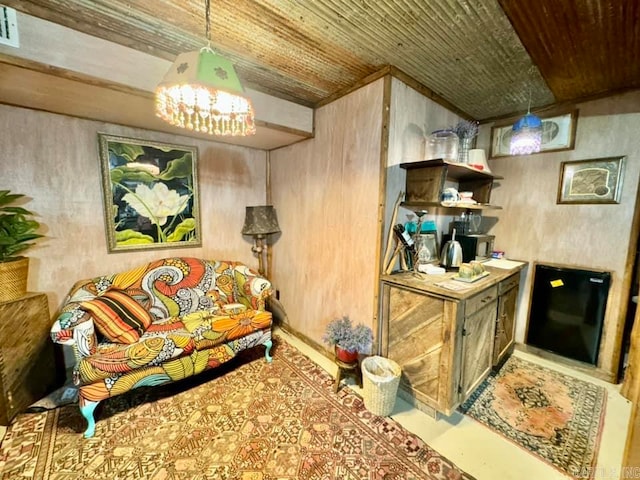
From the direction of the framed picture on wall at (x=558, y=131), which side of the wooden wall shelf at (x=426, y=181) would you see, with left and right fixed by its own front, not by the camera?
left

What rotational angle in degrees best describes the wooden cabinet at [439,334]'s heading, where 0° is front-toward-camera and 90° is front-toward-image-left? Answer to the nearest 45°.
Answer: approximately 315°

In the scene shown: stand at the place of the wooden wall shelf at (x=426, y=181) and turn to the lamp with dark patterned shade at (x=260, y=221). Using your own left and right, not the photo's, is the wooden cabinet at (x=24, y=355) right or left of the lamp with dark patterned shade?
left

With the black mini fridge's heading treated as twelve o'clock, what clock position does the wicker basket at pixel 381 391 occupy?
The wicker basket is roughly at 1 o'clock from the black mini fridge.

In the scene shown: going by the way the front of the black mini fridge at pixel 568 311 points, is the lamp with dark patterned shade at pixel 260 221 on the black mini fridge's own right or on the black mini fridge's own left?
on the black mini fridge's own right

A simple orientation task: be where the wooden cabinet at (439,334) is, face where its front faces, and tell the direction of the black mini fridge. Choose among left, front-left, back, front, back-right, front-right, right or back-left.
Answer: left

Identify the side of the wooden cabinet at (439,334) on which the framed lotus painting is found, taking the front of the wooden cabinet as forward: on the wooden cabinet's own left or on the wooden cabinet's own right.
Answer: on the wooden cabinet's own right

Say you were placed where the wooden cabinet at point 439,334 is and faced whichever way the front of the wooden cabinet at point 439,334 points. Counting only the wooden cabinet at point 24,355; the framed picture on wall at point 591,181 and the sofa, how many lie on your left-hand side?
1

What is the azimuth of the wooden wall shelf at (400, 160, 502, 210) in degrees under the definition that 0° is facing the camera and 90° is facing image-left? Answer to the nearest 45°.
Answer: approximately 315°

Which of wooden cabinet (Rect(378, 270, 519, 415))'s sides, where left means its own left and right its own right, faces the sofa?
right

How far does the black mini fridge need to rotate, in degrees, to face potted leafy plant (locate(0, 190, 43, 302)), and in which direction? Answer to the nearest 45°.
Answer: approximately 45° to its right

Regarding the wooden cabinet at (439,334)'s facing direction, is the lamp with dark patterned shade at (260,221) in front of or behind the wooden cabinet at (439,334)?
behind

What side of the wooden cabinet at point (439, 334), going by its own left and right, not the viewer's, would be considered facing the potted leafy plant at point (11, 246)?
right
